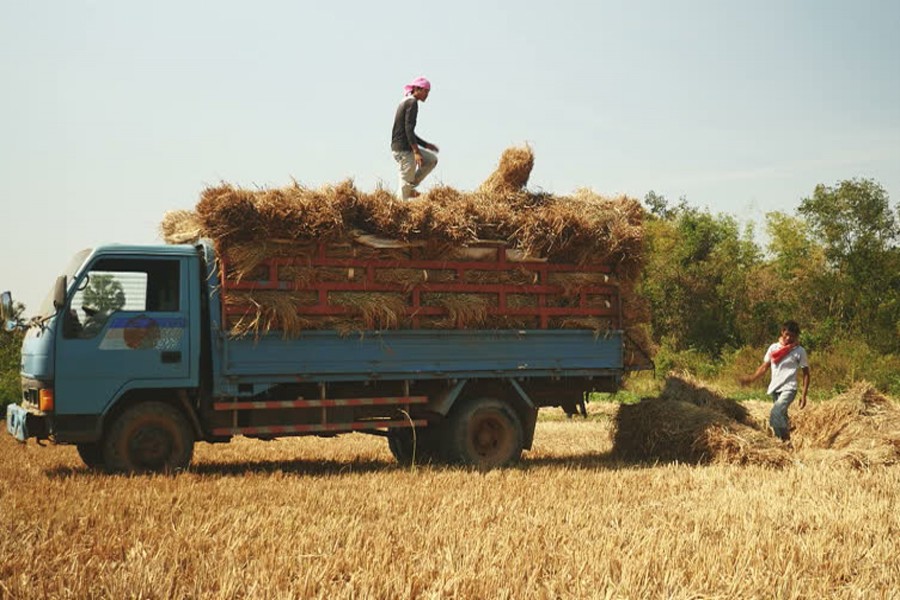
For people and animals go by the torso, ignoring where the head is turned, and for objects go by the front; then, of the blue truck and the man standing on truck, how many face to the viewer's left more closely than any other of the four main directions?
1

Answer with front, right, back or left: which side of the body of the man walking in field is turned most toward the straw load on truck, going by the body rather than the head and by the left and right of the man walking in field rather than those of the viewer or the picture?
front

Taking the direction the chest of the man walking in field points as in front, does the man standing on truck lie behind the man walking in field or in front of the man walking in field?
in front

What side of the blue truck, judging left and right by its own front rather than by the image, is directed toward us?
left

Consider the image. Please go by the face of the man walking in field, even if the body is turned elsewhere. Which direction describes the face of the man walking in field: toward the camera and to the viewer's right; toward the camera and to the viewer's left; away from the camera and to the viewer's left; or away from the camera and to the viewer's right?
toward the camera and to the viewer's left

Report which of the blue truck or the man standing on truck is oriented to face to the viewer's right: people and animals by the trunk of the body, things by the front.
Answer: the man standing on truck

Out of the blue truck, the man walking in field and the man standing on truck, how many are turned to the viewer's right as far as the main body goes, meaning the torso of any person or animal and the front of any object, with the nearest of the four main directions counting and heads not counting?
1

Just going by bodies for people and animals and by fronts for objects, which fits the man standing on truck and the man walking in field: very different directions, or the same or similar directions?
very different directions

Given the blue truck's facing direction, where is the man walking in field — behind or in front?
behind

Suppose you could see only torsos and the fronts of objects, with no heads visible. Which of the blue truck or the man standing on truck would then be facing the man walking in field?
the man standing on truck

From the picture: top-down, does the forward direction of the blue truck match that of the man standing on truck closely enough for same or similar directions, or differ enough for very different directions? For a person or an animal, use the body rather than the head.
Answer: very different directions

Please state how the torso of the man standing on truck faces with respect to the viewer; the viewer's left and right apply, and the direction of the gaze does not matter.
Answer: facing to the right of the viewer

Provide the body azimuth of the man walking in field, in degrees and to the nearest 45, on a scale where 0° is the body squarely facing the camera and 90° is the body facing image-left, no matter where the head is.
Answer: approximately 45°

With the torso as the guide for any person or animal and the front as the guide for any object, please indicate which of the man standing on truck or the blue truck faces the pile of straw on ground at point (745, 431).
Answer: the man standing on truck

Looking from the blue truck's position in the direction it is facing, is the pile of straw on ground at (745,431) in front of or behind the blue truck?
behind
